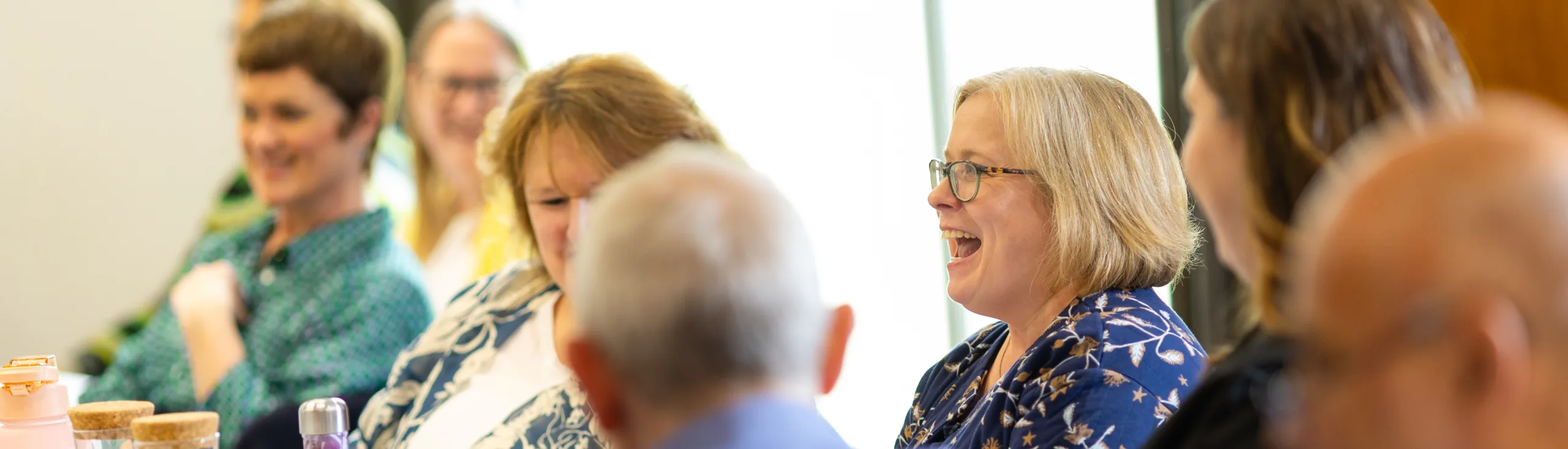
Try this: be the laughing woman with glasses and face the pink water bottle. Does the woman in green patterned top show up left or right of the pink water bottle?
right

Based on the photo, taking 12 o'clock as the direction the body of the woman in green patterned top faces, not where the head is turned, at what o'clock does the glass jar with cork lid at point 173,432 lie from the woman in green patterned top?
The glass jar with cork lid is roughly at 11 o'clock from the woman in green patterned top.

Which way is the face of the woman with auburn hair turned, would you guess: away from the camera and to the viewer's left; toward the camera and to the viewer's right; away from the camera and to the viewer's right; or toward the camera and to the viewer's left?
toward the camera and to the viewer's right

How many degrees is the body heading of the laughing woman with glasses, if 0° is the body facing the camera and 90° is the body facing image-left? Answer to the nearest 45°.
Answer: approximately 45°

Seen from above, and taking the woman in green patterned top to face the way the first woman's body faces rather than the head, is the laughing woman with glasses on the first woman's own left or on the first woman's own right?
on the first woman's own left

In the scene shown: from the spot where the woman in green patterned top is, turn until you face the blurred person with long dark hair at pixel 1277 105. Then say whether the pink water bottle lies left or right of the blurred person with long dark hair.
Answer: right

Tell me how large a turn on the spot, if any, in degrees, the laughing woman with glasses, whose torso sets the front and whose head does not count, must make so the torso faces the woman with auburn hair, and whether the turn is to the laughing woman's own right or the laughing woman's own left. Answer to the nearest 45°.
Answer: approximately 45° to the laughing woman's own right
